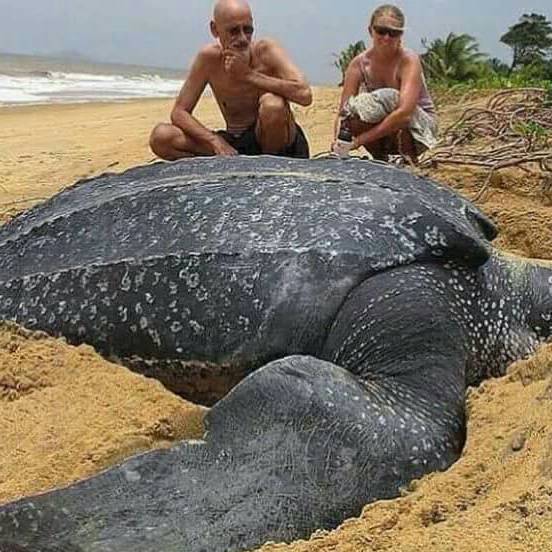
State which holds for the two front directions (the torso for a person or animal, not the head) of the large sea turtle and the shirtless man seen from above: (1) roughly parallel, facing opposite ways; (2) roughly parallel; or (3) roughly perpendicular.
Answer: roughly perpendicular

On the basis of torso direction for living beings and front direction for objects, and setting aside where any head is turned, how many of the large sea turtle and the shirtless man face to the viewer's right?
1

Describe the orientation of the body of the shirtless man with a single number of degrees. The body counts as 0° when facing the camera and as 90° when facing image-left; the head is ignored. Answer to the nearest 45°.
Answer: approximately 0°

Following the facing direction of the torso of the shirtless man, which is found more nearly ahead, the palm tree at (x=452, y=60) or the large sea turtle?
the large sea turtle

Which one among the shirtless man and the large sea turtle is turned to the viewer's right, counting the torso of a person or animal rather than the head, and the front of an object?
the large sea turtle

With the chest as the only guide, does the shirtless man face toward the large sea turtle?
yes

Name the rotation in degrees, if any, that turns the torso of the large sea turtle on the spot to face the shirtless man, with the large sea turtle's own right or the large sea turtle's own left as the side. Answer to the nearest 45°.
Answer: approximately 90° to the large sea turtle's own left

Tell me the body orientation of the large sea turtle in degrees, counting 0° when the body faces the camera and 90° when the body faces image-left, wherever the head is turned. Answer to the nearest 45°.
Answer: approximately 270°

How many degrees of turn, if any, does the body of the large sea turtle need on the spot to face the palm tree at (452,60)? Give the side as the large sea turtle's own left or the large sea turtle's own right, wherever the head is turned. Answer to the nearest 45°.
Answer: approximately 90° to the large sea turtle's own left

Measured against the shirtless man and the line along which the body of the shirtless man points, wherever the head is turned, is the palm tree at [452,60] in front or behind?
behind
